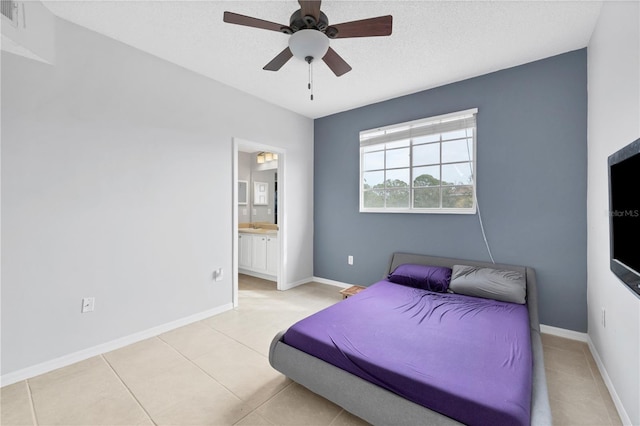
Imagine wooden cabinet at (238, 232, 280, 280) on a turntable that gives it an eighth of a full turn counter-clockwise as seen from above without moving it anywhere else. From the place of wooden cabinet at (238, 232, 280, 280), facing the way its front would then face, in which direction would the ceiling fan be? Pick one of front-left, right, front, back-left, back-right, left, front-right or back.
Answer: front

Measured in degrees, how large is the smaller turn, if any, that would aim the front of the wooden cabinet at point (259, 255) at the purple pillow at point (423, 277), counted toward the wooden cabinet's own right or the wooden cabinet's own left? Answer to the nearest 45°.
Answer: approximately 90° to the wooden cabinet's own left

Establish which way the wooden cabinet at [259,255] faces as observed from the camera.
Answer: facing the viewer and to the left of the viewer

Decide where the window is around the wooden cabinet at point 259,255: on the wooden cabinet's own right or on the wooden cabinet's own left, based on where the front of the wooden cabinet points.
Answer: on the wooden cabinet's own left

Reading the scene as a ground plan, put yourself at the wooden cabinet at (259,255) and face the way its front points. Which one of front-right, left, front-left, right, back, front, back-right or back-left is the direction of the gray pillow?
left

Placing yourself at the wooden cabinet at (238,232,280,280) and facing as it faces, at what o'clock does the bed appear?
The bed is roughly at 10 o'clock from the wooden cabinet.

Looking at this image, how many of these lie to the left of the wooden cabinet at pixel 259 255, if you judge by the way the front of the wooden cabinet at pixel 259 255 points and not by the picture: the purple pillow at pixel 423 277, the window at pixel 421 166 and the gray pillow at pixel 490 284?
3

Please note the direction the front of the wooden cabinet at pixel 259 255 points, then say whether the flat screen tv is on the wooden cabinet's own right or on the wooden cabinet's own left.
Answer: on the wooden cabinet's own left
